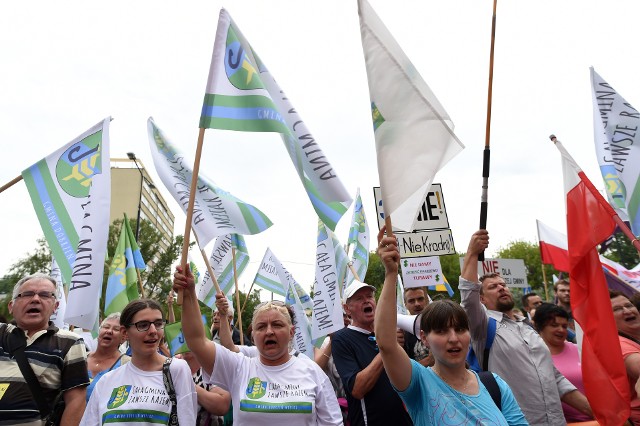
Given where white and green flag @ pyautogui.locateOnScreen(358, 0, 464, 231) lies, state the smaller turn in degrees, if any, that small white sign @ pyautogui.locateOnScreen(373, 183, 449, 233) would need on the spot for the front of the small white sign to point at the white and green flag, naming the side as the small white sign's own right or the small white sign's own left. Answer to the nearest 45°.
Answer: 0° — it already faces it

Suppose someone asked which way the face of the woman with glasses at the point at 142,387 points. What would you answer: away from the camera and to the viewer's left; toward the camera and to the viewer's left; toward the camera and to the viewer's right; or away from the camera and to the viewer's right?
toward the camera and to the viewer's right

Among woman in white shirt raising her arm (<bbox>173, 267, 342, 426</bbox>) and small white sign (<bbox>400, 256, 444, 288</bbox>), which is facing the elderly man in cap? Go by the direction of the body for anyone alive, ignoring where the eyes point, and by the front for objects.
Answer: the small white sign

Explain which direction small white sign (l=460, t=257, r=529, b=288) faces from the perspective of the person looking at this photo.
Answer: facing the viewer

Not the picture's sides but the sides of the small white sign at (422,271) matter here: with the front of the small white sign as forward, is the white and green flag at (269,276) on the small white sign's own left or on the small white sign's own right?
on the small white sign's own right

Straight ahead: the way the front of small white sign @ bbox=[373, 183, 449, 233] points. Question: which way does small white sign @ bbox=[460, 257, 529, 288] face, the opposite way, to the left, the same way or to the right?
the same way

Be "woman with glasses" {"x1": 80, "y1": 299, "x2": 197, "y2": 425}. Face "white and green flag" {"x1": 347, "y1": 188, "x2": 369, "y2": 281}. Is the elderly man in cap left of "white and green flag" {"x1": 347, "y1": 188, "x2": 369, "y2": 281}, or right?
right

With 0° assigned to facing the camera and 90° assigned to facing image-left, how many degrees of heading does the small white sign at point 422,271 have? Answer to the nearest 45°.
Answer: approximately 0°

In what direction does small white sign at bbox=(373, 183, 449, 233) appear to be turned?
toward the camera

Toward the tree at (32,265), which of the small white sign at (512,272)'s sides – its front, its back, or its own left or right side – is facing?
right

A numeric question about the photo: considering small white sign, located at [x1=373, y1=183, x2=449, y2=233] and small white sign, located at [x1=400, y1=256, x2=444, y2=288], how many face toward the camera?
2

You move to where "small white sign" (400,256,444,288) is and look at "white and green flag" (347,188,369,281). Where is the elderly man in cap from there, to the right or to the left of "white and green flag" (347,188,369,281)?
left

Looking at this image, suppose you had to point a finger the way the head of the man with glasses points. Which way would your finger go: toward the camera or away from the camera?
toward the camera

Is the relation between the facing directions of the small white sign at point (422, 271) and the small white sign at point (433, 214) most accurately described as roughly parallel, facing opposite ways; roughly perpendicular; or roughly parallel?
roughly parallel
